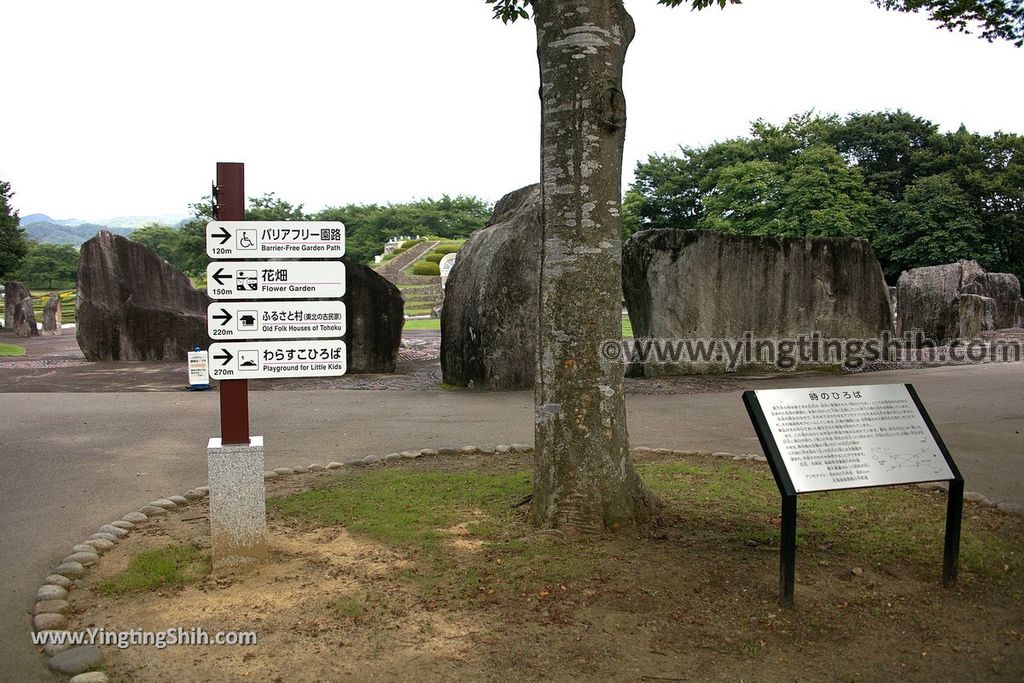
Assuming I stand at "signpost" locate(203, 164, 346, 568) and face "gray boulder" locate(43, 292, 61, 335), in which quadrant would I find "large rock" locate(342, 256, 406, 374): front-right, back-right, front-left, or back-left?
front-right

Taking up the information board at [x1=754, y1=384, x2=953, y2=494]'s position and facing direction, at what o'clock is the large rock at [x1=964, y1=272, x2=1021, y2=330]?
The large rock is roughly at 8 o'clock from the information board.

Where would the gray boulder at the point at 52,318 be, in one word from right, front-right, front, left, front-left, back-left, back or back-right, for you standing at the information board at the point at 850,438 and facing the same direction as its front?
back

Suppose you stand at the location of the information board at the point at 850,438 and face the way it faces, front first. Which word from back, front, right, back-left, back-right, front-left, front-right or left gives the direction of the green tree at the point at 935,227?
back-left

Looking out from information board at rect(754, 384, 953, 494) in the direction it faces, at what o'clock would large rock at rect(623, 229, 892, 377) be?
The large rock is roughly at 7 o'clock from the information board.

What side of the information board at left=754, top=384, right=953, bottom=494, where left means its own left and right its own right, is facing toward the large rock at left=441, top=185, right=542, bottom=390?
back

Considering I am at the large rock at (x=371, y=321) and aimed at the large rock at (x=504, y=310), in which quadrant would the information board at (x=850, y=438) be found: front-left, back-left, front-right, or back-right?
front-right

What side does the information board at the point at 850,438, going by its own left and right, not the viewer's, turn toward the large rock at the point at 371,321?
back

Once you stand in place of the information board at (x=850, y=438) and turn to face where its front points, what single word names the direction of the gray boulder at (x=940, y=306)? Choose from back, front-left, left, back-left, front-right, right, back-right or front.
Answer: back-left

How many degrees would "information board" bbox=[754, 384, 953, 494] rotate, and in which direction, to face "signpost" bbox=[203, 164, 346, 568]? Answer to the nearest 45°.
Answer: approximately 135° to its right

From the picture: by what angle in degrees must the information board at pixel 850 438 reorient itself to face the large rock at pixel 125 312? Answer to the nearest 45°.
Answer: approximately 180°

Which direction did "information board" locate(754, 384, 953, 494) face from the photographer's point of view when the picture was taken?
facing the viewer and to the right of the viewer
